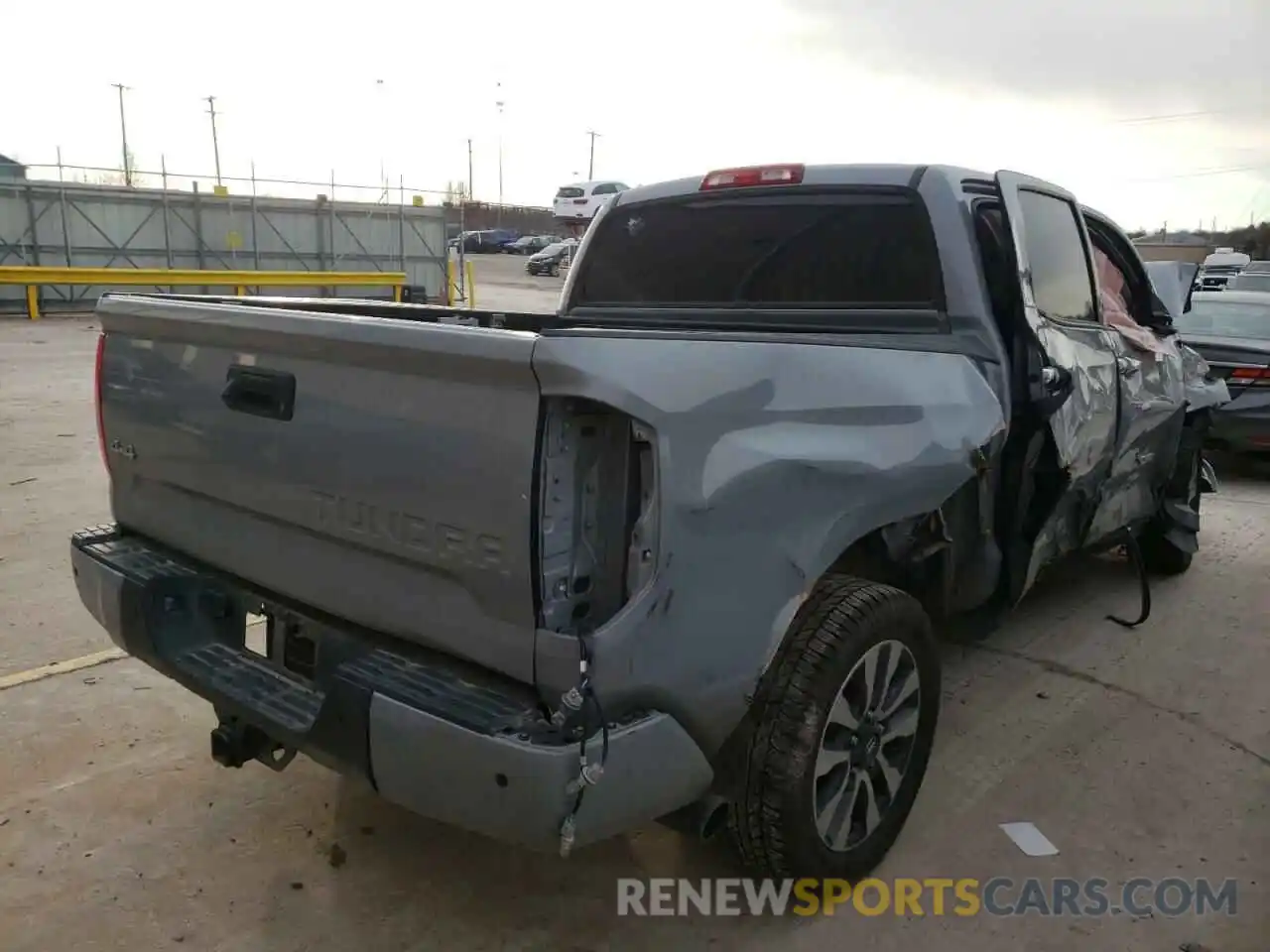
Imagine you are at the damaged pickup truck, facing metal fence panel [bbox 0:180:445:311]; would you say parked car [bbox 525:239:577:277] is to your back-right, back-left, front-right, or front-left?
front-right

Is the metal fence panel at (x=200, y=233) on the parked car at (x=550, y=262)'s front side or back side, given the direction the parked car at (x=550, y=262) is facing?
on the front side

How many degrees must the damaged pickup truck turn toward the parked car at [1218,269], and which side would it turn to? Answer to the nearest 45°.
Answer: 0° — it already faces it

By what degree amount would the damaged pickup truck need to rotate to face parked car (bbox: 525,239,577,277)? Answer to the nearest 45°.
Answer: approximately 45° to its left

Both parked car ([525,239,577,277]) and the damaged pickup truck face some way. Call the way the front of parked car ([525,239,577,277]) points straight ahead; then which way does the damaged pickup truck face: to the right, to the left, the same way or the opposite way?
the opposite way

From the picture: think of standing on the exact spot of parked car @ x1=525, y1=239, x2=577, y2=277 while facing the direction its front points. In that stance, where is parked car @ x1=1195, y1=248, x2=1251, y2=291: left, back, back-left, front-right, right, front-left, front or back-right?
back-left

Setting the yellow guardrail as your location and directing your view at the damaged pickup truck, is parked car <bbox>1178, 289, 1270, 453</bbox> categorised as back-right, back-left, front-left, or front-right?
front-left

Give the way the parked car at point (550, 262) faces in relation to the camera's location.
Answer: facing the viewer and to the left of the viewer

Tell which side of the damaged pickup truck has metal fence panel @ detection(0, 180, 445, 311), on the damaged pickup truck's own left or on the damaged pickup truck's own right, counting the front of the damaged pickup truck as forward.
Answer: on the damaged pickup truck's own left

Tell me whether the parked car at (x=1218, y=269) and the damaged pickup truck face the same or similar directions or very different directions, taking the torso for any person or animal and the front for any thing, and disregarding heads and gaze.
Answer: very different directions

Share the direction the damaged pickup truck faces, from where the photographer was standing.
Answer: facing away from the viewer and to the right of the viewer

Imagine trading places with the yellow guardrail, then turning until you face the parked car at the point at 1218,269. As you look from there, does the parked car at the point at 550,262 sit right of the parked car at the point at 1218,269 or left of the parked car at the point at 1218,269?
left
